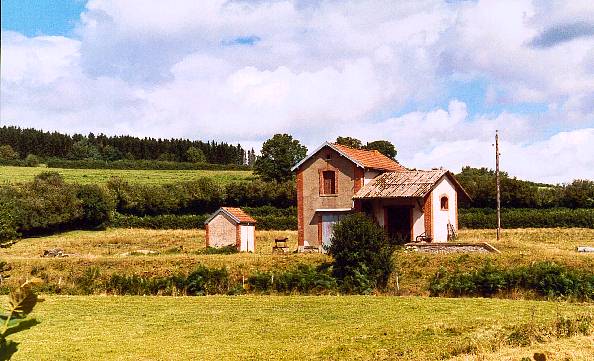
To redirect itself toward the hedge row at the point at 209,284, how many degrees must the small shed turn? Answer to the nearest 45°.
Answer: approximately 45° to its right

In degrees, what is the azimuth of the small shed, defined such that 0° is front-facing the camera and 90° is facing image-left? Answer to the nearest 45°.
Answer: approximately 315°

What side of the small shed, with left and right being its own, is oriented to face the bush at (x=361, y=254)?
front

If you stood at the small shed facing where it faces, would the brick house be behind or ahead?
ahead

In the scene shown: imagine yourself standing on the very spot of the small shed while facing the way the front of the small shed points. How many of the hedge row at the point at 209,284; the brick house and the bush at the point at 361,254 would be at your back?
0

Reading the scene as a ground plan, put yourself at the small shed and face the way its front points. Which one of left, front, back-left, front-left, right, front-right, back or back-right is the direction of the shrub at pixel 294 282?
front-right

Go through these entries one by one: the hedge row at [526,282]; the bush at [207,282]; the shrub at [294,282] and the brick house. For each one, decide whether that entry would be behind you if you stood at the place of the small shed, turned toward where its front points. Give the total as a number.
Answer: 0

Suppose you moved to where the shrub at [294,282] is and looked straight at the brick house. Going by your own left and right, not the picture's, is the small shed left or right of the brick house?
left

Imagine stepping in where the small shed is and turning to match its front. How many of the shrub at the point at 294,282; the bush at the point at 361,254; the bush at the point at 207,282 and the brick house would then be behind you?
0

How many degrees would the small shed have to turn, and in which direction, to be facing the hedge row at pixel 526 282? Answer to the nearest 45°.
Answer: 0° — it already faces it

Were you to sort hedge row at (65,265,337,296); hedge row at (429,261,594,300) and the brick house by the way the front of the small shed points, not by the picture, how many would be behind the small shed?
0

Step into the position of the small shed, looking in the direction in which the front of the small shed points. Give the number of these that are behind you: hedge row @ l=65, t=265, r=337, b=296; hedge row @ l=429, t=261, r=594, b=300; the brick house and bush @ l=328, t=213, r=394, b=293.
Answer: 0

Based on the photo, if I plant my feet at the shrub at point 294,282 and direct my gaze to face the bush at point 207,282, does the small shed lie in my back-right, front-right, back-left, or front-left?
front-right

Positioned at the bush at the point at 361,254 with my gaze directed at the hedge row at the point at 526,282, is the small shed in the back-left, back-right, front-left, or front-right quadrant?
back-left

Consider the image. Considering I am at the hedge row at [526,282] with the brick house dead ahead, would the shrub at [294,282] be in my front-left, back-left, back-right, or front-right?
front-left

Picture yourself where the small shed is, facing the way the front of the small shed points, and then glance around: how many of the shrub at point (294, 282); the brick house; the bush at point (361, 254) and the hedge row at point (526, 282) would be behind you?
0
